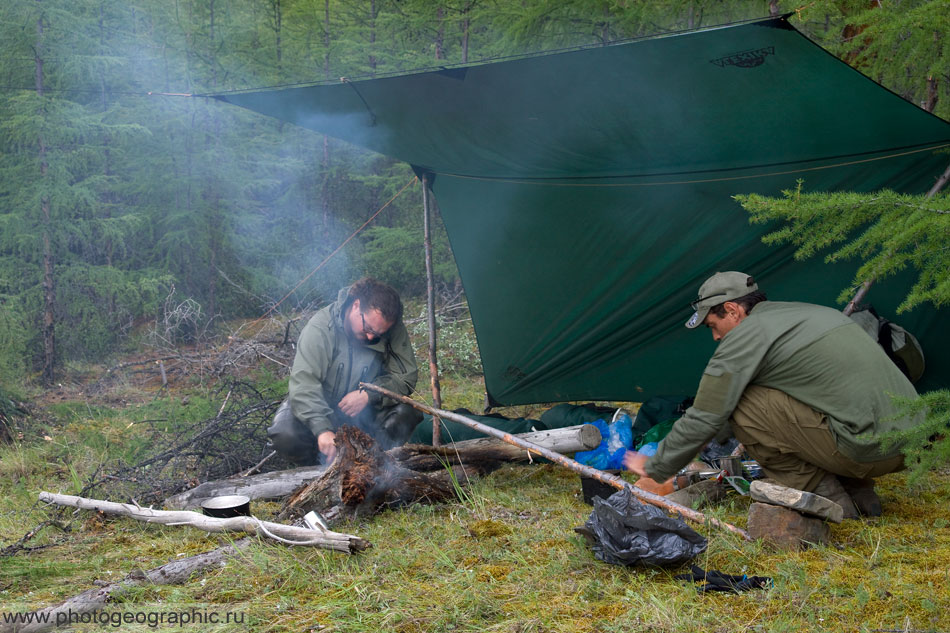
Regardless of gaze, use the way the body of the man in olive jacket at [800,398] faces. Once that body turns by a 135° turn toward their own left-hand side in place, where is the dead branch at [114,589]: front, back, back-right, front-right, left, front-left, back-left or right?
right

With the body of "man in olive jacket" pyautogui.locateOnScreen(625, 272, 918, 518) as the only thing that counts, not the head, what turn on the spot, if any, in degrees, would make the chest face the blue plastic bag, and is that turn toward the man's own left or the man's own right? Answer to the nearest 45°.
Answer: approximately 45° to the man's own right

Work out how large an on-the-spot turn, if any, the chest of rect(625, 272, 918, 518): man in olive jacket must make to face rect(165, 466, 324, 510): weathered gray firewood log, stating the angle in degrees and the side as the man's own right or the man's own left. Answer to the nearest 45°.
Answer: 0° — they already face it

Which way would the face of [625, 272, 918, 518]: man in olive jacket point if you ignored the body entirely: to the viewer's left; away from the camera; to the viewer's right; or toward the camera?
to the viewer's left

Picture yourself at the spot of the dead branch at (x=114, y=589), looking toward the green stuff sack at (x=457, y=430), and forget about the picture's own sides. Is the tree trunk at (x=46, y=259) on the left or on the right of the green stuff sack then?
left

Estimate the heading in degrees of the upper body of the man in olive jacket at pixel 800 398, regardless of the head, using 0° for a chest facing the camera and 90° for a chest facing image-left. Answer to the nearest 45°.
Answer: approximately 90°

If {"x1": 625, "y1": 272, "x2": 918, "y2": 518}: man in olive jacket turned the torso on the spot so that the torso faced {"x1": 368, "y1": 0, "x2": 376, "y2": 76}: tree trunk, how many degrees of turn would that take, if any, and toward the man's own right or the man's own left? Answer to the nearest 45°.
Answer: approximately 45° to the man's own right
